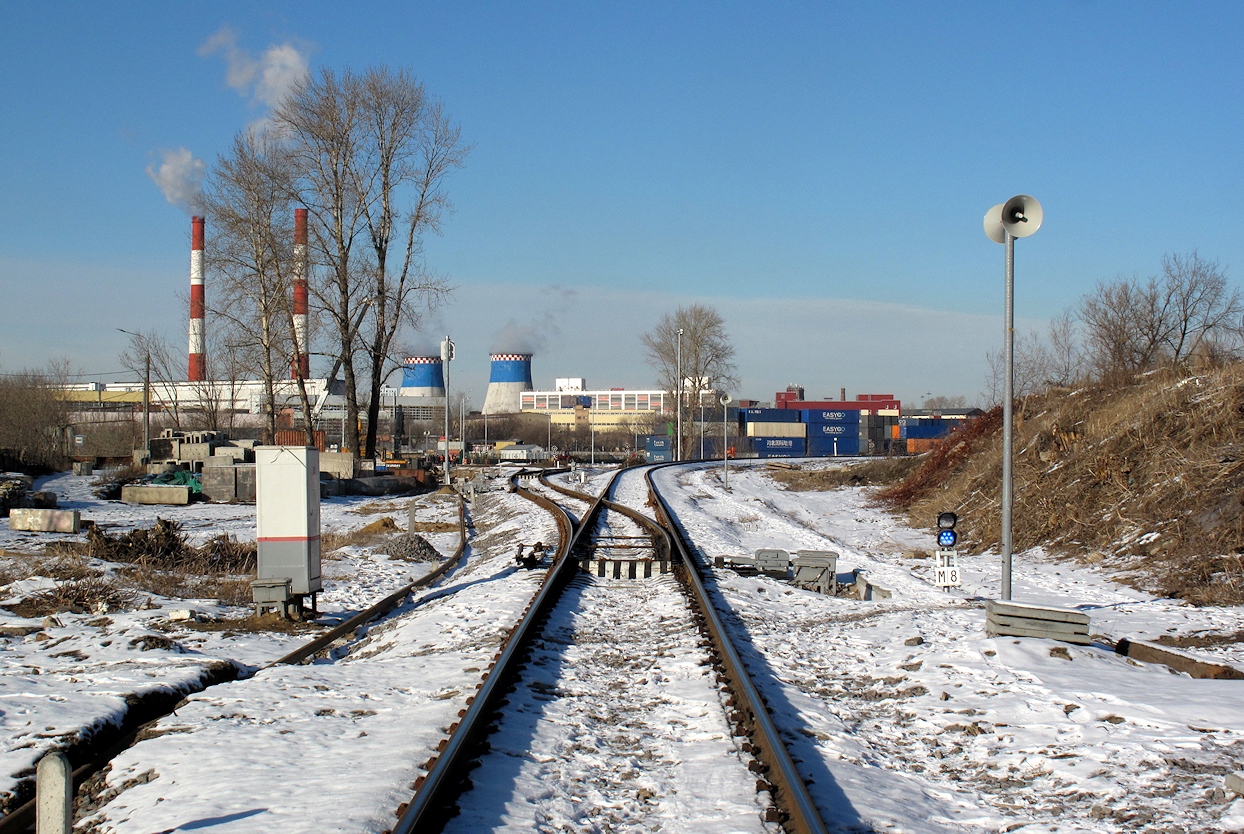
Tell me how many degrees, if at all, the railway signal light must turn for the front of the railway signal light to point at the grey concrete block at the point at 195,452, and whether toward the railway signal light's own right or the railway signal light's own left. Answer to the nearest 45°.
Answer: approximately 135° to the railway signal light's own right

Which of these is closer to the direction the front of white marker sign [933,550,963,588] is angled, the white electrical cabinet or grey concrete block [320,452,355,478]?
the white electrical cabinet

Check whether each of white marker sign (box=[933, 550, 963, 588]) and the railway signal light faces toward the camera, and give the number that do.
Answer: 2

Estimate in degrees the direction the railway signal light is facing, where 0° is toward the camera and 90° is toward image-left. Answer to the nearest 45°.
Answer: approximately 0°

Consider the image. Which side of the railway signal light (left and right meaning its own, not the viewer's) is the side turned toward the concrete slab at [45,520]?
right

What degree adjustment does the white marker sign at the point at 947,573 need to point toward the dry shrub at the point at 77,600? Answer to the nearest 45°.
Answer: approximately 90° to its right

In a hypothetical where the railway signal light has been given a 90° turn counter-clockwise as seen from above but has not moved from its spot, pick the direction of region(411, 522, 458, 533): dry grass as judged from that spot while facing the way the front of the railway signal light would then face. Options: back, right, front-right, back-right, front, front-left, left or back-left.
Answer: back-left

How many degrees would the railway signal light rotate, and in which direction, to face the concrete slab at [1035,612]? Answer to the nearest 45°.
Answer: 0° — it already faces it

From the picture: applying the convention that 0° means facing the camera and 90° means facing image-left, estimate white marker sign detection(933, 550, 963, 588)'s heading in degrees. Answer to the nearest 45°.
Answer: approximately 0°

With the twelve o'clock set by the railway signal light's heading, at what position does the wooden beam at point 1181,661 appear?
The wooden beam is roughly at 11 o'clock from the railway signal light.

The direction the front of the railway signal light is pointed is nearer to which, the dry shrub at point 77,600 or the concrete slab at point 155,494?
the dry shrub
